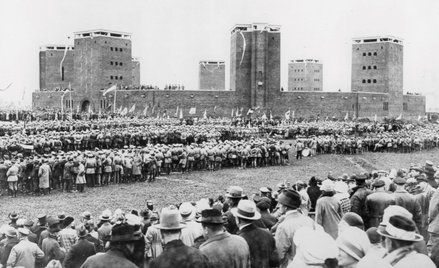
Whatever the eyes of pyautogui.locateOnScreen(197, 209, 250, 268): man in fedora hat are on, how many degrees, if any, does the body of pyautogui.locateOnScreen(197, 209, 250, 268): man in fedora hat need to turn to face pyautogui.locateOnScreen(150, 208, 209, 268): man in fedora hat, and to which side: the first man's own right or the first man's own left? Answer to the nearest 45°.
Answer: approximately 90° to the first man's own left

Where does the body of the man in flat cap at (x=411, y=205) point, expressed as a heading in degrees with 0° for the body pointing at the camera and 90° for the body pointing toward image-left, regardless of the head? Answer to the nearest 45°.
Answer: approximately 180°

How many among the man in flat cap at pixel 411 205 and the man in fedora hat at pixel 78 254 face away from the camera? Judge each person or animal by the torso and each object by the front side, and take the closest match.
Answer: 2

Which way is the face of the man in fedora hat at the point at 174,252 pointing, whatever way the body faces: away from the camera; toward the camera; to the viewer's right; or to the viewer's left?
away from the camera

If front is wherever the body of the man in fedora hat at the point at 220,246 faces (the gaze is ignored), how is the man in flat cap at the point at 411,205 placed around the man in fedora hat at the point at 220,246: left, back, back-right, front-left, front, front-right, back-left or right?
right

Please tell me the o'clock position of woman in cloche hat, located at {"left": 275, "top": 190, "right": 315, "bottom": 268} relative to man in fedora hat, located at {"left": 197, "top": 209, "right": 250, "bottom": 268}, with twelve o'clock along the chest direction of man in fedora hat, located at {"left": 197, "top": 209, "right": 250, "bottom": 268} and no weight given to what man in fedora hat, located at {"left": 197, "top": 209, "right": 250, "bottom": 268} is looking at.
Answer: woman in cloche hat, located at {"left": 275, "top": 190, "right": 315, "bottom": 268} is roughly at 3 o'clock from man in fedora hat, located at {"left": 197, "top": 209, "right": 250, "bottom": 268}.

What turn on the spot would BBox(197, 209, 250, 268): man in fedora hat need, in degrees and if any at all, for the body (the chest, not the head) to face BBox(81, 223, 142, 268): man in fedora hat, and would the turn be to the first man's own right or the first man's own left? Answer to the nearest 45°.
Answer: approximately 90° to the first man's own left

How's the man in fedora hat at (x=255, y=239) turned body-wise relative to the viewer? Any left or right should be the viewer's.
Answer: facing away from the viewer and to the left of the viewer

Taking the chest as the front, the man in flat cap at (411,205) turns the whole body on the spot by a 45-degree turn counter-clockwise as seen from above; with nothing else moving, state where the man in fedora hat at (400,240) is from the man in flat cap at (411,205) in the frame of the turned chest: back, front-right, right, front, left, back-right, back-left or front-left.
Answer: back-left

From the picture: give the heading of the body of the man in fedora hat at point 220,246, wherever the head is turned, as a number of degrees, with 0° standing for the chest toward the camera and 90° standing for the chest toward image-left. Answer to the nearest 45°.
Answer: approximately 135°

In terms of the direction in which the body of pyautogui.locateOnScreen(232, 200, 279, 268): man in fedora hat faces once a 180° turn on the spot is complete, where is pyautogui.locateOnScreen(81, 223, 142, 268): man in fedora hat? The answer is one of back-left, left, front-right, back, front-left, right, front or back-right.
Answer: right

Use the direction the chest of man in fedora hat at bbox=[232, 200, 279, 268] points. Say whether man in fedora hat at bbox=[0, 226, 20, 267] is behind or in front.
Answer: in front

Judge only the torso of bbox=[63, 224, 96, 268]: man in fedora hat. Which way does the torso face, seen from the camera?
away from the camera

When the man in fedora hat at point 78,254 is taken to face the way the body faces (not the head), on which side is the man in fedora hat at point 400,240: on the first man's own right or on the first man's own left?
on the first man's own right
